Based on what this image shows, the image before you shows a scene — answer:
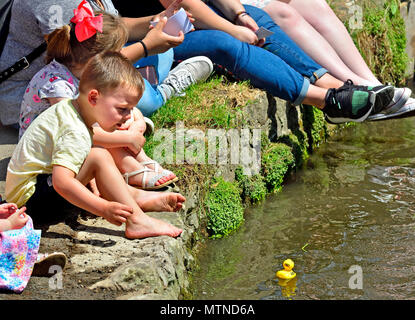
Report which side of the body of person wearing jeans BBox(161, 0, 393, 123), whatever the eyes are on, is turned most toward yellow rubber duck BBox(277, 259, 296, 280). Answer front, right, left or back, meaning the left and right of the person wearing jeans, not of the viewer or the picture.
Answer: right

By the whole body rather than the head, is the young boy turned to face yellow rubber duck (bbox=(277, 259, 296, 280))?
yes

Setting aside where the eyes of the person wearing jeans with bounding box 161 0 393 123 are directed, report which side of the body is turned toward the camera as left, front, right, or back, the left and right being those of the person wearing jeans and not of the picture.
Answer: right

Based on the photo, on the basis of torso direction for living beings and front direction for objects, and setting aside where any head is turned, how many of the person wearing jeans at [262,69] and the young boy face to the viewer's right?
2

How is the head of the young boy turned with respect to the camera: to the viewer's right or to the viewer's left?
to the viewer's right

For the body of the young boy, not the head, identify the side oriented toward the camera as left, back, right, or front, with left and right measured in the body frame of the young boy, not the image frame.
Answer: right
